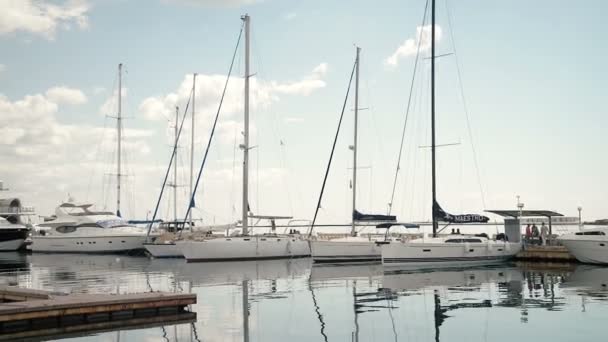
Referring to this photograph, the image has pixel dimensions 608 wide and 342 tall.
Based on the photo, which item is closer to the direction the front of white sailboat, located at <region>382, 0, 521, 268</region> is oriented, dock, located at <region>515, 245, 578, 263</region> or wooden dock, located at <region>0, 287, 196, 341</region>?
the wooden dock

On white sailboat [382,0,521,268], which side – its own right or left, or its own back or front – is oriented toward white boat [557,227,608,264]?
back

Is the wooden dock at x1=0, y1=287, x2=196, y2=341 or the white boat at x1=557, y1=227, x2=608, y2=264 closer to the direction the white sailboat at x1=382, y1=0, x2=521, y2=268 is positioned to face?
the wooden dock

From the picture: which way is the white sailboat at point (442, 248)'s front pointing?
to the viewer's left

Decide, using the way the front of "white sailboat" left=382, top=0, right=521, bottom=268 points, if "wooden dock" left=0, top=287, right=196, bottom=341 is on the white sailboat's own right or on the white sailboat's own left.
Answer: on the white sailboat's own left

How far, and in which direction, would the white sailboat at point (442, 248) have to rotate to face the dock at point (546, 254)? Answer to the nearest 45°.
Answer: approximately 180°
